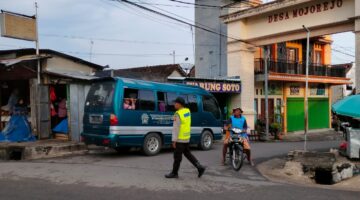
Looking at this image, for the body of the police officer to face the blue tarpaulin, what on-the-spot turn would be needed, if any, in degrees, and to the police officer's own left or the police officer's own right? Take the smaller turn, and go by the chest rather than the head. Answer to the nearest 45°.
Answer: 0° — they already face it

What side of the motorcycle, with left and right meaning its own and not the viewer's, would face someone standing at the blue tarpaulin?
right

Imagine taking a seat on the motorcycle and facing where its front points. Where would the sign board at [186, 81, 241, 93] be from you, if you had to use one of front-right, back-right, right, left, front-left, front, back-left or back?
back

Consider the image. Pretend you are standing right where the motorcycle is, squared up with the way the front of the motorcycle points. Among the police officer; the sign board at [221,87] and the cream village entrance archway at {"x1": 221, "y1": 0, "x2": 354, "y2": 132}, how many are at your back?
2

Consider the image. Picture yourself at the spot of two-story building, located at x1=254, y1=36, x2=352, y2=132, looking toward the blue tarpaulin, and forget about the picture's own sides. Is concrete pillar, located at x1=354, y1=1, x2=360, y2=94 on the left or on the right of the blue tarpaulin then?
left

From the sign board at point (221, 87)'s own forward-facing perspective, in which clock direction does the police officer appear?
The police officer is roughly at 12 o'clock from the sign board.

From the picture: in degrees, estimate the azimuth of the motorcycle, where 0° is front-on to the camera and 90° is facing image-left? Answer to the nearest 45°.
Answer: approximately 0°

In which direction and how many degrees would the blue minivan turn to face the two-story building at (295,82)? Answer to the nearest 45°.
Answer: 0° — it already faces it

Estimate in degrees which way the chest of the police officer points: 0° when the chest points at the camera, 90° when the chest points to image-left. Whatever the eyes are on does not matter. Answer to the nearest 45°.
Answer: approximately 135°

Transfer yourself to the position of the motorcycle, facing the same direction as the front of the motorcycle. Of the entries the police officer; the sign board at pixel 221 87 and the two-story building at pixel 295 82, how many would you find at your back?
2
